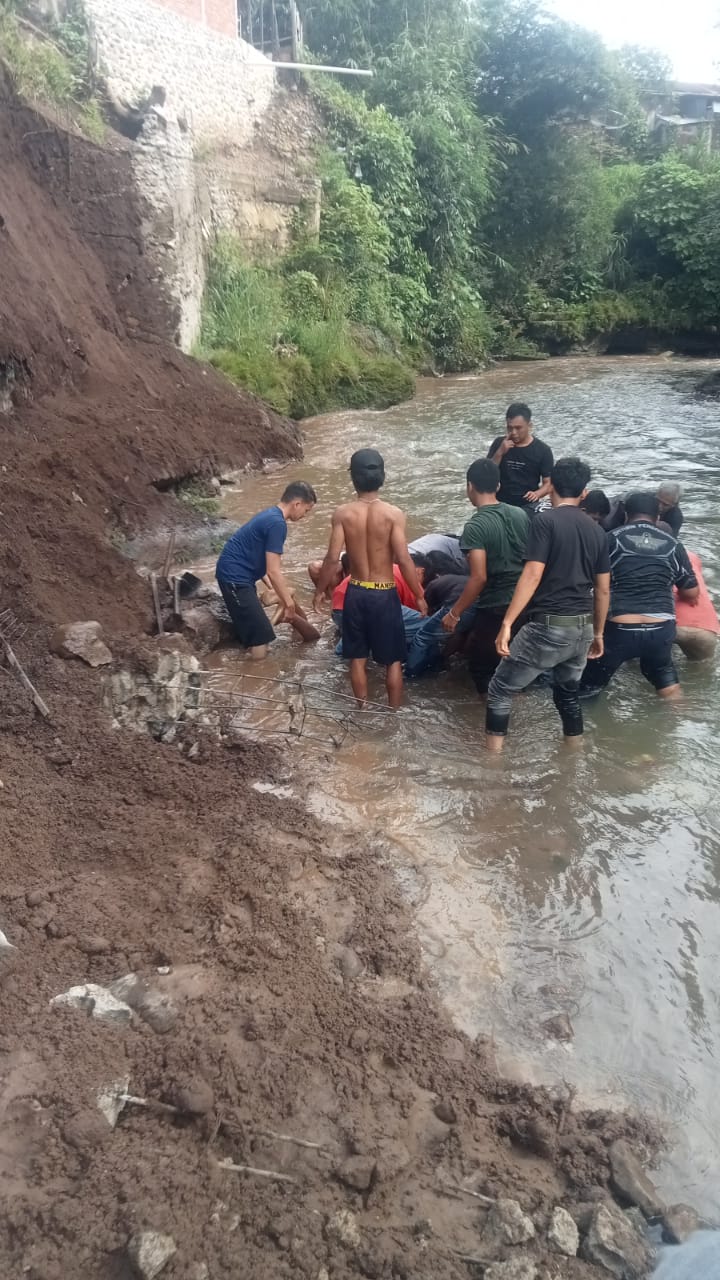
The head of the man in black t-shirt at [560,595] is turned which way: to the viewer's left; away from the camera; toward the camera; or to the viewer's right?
away from the camera

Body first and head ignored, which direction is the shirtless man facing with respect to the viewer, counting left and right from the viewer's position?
facing away from the viewer

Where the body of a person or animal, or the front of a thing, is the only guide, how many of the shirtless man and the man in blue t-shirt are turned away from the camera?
1

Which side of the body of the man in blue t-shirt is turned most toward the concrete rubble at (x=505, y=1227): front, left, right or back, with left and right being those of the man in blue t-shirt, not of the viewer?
right

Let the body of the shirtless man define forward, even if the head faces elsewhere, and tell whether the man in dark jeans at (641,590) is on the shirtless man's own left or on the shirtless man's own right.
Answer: on the shirtless man's own right

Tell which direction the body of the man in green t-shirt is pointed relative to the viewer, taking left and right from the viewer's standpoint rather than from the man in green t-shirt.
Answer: facing away from the viewer and to the left of the viewer

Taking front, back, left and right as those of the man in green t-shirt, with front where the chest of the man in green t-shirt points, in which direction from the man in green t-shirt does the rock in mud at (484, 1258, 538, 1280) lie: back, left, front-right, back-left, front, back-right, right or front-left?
back-left

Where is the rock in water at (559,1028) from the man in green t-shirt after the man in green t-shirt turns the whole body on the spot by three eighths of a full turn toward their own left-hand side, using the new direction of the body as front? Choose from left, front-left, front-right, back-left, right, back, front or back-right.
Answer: front

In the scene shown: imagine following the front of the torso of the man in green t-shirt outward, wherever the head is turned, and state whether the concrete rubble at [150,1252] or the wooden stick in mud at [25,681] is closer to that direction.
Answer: the wooden stick in mud

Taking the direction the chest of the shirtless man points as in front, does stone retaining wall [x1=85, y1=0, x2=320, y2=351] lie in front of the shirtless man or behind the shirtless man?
in front

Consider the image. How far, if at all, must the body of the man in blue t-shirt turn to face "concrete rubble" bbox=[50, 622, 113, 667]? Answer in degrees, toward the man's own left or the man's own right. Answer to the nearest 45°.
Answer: approximately 135° to the man's own right

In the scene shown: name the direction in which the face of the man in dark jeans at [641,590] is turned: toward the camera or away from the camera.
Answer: away from the camera

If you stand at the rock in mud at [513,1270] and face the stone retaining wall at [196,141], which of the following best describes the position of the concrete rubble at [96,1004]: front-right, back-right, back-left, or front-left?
front-left

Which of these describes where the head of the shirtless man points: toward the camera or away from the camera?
away from the camera

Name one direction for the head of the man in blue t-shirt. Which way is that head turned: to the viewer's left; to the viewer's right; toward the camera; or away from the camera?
to the viewer's right

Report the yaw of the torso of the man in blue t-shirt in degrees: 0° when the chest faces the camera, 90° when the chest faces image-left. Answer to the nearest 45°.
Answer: approximately 270°

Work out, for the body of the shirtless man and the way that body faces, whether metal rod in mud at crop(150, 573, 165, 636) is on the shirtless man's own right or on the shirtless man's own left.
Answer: on the shirtless man's own left

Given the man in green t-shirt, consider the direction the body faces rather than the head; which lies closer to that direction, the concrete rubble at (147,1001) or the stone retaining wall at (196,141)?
the stone retaining wall

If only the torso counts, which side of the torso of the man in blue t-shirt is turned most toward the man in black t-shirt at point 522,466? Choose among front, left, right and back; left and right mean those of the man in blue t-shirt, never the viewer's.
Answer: front

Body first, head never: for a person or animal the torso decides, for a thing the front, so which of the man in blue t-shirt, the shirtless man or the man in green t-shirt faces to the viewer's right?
the man in blue t-shirt
